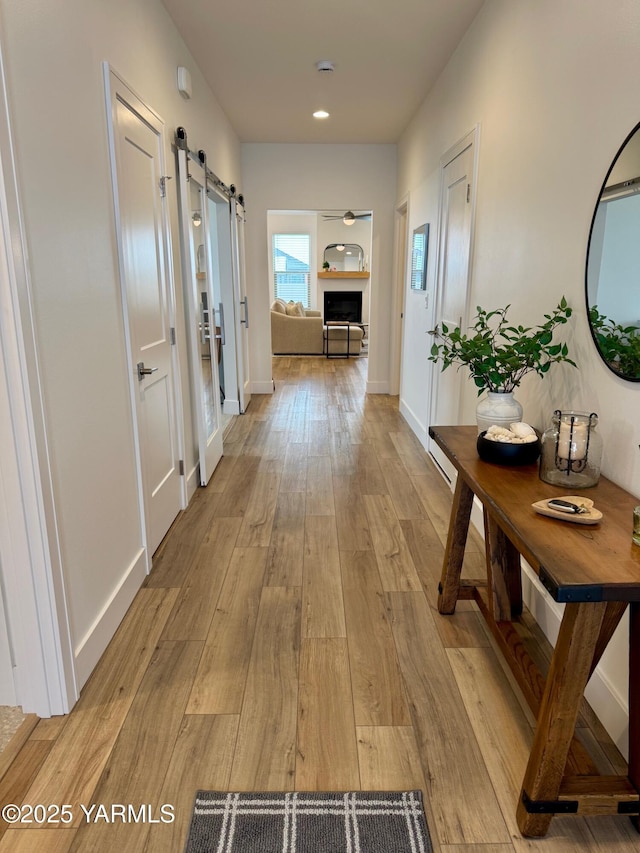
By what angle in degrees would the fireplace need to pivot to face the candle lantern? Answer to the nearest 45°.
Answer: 0° — it already faces it

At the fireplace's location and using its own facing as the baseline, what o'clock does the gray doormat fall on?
The gray doormat is roughly at 12 o'clock from the fireplace.

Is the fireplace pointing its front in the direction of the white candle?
yes

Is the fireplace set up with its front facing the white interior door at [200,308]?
yes

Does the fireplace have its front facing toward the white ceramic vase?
yes

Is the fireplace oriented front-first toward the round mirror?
yes

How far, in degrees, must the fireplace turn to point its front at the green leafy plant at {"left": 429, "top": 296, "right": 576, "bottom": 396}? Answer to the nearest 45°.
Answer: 0° — it already faces it

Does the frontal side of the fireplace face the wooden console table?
yes

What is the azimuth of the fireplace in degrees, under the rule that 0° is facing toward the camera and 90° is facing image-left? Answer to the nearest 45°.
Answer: approximately 0°

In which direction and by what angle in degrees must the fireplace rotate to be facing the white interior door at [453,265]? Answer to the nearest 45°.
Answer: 0° — it already faces it
